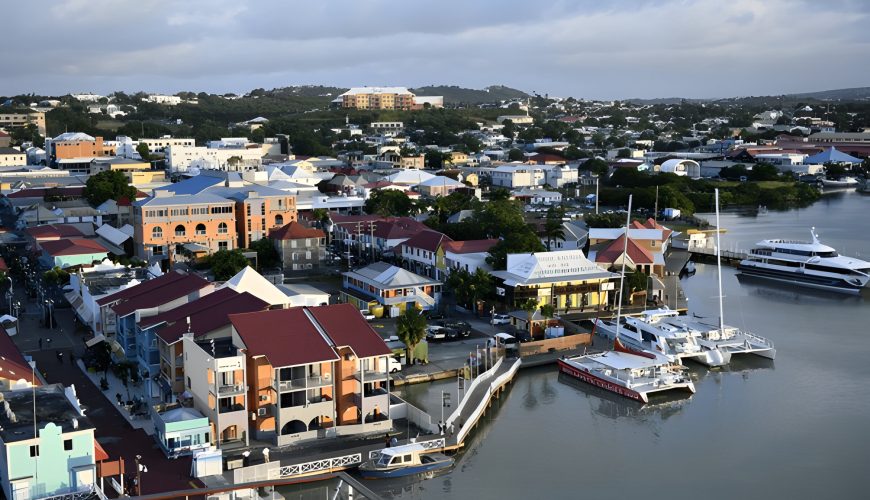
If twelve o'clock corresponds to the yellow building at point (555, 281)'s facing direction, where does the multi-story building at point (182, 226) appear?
The multi-story building is roughly at 4 o'clock from the yellow building.

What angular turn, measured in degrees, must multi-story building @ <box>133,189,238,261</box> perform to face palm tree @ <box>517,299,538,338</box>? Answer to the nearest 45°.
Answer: approximately 45° to its left

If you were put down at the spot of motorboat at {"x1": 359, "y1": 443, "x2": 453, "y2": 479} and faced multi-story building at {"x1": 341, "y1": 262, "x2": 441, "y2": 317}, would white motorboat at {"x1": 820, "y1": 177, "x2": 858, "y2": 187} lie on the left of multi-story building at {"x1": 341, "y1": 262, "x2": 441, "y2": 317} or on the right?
right

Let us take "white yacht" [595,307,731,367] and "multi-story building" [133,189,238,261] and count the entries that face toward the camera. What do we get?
1

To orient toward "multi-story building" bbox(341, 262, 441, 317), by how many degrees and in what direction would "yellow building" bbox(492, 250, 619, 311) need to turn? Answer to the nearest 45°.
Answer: approximately 90° to its right

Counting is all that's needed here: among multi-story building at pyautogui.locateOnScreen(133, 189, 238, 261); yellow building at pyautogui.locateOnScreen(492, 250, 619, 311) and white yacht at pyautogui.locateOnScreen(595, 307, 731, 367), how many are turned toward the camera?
2

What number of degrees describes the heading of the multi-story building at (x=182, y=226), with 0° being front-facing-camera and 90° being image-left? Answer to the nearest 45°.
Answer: approximately 0°

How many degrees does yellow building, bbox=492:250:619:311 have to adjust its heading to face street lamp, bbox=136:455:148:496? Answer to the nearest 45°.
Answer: approximately 45° to its right

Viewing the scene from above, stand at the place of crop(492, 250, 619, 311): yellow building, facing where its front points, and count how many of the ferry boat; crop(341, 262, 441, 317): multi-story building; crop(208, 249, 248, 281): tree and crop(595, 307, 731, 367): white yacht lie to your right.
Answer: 2

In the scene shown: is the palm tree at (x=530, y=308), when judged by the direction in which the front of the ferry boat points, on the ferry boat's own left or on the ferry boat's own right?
on the ferry boat's own right

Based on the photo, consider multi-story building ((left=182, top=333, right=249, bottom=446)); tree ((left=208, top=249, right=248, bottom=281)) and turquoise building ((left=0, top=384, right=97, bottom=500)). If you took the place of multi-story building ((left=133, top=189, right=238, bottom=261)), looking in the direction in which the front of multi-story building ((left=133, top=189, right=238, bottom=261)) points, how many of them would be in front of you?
3

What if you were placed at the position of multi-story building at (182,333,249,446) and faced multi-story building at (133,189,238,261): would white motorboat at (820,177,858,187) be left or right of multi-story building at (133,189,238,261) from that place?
right

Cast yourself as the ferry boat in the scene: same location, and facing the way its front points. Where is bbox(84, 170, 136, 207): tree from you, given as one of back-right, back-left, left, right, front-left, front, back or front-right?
back-right

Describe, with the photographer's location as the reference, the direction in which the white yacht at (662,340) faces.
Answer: facing away from the viewer and to the left of the viewer
